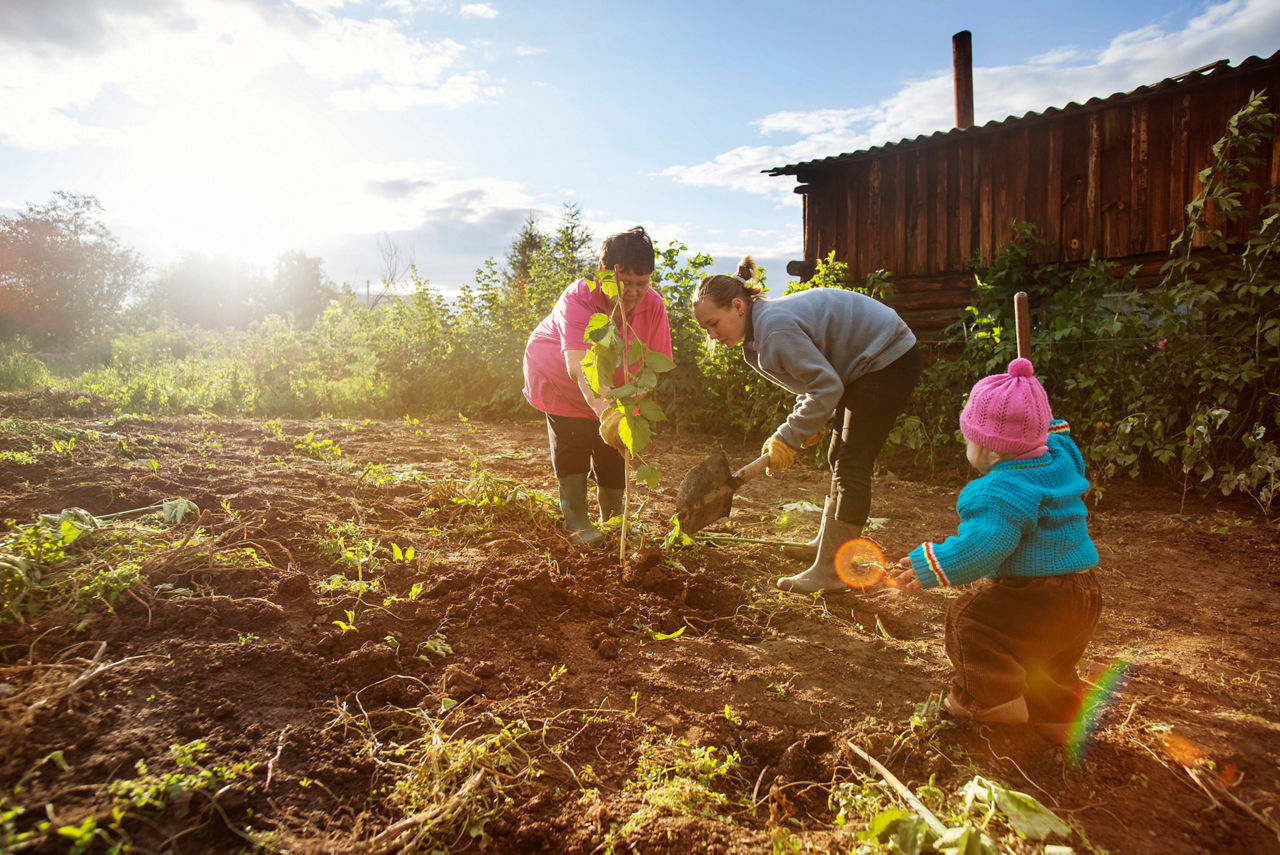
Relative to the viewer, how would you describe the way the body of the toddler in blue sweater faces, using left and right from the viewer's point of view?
facing away from the viewer and to the left of the viewer

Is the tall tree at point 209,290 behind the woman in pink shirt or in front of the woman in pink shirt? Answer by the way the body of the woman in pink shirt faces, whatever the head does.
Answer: behind

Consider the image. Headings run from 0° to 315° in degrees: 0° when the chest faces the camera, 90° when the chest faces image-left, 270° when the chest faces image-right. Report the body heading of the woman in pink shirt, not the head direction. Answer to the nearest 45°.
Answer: approximately 315°

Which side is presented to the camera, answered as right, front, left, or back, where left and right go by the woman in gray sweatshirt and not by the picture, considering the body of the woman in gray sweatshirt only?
left

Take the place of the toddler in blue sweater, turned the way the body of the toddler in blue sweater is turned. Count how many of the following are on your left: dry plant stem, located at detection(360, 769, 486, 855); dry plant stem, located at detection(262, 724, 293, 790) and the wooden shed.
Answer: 2

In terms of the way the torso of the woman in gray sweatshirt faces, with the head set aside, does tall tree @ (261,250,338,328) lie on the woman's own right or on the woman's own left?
on the woman's own right

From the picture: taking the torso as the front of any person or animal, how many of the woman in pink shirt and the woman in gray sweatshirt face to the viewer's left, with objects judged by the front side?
1

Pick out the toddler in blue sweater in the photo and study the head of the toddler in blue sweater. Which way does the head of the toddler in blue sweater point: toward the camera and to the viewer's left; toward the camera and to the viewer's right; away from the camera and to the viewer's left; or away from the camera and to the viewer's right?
away from the camera and to the viewer's left

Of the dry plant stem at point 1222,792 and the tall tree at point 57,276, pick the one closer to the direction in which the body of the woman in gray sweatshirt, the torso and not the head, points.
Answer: the tall tree
